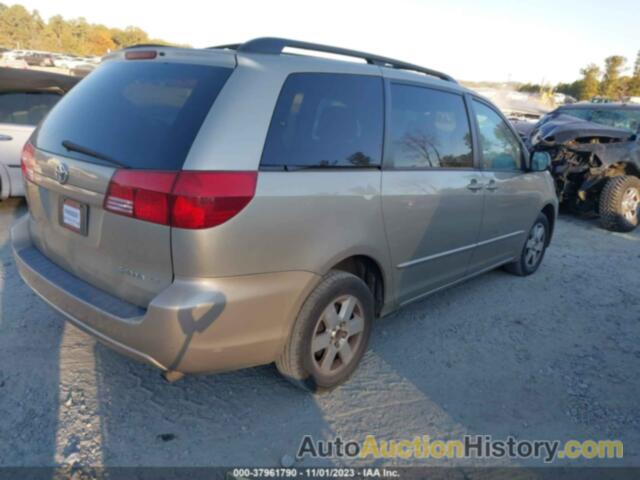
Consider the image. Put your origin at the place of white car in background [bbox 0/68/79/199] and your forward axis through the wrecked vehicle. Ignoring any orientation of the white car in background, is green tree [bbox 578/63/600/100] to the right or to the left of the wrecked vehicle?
left

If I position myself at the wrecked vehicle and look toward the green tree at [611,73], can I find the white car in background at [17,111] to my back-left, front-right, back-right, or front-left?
back-left

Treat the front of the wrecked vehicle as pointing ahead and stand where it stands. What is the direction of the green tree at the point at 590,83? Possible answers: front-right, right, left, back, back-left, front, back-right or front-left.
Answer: back-right

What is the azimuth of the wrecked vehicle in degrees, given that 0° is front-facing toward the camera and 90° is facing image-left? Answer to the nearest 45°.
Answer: approximately 45°

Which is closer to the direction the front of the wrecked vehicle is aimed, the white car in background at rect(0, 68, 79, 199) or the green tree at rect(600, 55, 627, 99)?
the white car in background

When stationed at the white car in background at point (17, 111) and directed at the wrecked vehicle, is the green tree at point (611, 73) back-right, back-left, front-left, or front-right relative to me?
front-left

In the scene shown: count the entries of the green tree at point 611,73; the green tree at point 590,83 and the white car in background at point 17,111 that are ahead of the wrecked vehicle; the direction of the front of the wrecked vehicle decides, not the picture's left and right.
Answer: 1

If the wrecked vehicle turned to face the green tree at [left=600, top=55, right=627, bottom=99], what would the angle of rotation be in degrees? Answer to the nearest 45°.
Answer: approximately 135° to its right

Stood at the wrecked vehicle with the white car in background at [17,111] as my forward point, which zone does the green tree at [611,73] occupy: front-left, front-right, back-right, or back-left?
back-right

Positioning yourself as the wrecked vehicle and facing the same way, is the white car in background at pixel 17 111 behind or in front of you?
in front

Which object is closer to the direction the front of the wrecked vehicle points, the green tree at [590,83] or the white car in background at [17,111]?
the white car in background
